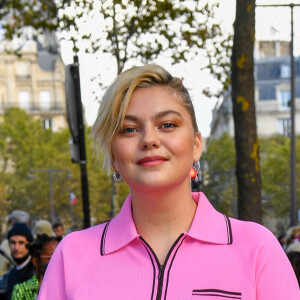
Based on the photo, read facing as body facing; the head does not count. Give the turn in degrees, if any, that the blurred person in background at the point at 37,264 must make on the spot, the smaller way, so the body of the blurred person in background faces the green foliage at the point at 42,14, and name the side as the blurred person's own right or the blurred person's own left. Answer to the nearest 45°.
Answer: approximately 135° to the blurred person's own left

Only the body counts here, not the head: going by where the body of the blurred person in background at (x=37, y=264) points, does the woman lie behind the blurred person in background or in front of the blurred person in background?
in front

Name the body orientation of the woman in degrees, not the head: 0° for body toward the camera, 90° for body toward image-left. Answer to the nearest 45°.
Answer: approximately 0°

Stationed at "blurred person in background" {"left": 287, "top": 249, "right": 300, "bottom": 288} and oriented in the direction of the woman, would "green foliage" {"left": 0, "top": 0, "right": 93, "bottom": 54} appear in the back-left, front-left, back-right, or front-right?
back-right

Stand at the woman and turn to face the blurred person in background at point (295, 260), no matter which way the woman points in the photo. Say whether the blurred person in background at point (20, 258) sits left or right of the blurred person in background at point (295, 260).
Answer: left

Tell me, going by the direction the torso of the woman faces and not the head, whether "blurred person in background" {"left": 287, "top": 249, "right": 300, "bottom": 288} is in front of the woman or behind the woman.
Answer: behind

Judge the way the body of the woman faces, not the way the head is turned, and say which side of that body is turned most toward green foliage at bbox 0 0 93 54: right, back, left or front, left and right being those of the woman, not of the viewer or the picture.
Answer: back

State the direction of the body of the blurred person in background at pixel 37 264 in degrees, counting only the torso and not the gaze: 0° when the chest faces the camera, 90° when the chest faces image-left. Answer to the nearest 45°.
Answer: approximately 315°
